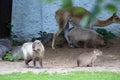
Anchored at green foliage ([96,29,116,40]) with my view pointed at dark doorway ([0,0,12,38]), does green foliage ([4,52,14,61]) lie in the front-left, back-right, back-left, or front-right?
front-left

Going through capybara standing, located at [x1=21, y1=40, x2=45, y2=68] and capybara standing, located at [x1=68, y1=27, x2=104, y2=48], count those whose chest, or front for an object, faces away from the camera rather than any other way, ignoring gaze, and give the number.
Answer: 0

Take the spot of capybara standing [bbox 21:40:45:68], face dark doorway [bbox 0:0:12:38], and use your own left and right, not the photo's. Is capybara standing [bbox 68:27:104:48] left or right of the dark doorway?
right
